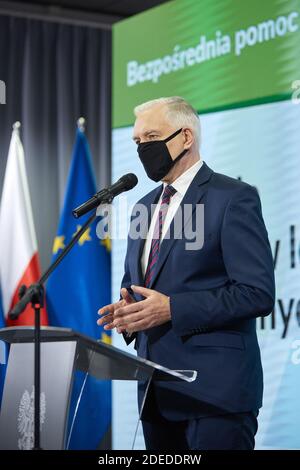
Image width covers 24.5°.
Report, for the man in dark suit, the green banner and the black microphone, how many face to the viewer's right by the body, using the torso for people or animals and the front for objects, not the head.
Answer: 1

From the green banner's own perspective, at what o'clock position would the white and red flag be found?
The white and red flag is roughly at 3 o'clock from the green banner.

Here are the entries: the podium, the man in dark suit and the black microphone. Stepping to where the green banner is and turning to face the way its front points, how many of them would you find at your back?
0

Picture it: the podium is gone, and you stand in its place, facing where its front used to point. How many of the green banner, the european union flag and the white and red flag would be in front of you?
0

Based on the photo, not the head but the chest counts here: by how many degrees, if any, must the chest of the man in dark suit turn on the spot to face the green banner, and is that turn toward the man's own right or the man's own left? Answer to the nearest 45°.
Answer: approximately 135° to the man's own right

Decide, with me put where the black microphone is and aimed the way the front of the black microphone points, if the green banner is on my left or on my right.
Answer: on my left

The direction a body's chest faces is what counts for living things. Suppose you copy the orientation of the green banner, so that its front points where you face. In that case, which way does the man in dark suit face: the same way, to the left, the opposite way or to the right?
the same way

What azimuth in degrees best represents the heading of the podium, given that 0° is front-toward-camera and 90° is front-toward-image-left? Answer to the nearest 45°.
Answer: approximately 45°

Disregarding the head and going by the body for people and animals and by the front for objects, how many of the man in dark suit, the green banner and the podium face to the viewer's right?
0

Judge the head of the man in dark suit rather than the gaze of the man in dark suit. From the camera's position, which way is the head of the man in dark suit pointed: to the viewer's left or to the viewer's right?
to the viewer's left

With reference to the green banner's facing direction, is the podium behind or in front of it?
in front

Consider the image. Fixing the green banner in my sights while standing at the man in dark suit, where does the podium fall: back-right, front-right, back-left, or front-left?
back-left

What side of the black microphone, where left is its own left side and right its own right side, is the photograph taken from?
right

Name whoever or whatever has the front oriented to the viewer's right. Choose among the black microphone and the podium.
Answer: the black microphone

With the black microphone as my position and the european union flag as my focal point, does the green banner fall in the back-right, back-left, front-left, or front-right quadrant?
front-right

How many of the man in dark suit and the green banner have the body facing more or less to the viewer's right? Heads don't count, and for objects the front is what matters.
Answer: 0

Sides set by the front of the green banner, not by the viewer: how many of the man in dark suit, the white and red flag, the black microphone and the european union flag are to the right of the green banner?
2

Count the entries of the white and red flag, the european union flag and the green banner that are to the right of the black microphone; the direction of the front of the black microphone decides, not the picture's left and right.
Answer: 0

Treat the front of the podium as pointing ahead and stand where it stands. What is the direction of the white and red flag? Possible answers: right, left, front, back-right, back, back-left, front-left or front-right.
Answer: back-right
